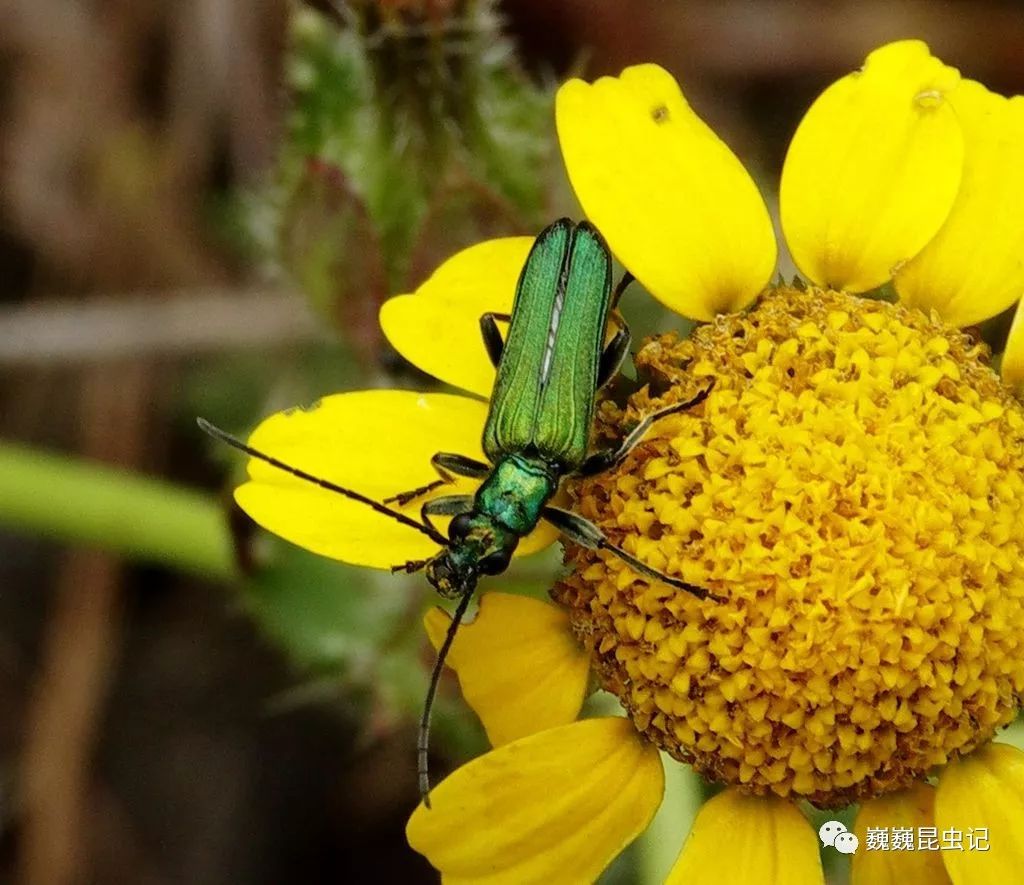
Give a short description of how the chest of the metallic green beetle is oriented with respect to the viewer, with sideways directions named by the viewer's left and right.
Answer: facing the viewer and to the left of the viewer
